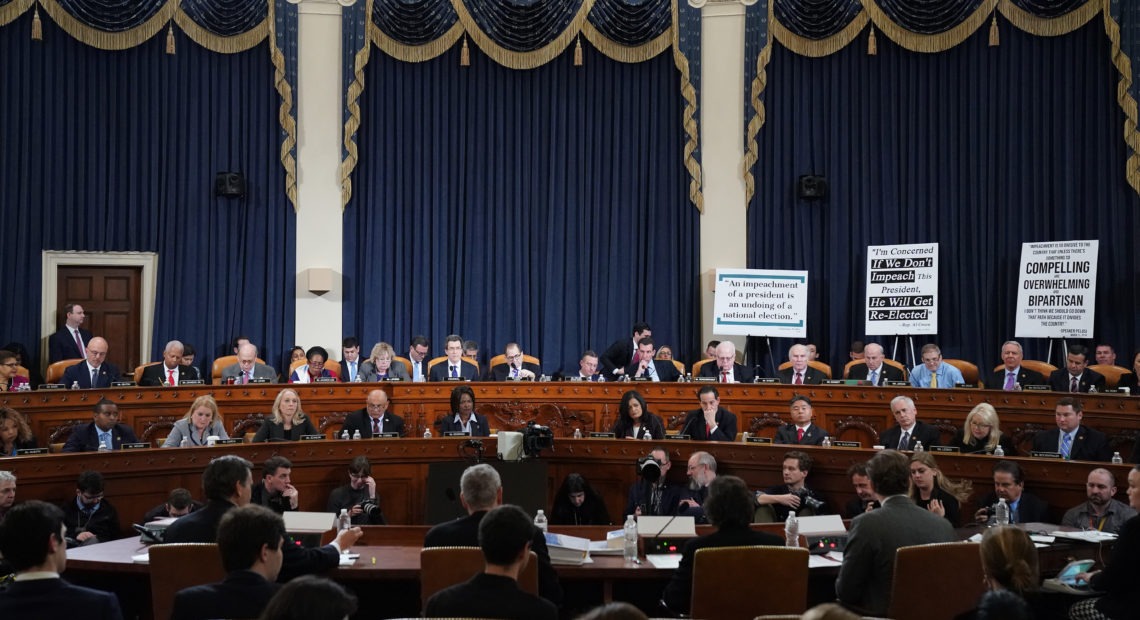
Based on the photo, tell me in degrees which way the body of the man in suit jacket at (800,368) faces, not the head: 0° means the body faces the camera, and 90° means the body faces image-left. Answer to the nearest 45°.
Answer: approximately 0°

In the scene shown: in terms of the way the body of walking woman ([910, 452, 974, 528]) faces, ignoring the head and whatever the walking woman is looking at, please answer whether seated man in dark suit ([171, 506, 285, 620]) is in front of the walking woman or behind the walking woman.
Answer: in front

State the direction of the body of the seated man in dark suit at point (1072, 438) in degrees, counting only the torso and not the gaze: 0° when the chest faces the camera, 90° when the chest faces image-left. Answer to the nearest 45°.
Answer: approximately 45°

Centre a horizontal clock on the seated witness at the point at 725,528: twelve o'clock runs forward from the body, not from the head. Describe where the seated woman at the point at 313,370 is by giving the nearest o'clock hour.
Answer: The seated woman is roughly at 11 o'clock from the seated witness.

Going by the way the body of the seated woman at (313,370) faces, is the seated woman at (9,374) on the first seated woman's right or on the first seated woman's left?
on the first seated woman's right

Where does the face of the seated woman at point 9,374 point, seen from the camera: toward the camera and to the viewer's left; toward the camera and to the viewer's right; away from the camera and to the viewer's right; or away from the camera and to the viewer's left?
toward the camera and to the viewer's right

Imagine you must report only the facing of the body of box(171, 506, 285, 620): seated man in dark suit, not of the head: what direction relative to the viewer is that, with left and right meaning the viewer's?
facing away from the viewer and to the right of the viewer

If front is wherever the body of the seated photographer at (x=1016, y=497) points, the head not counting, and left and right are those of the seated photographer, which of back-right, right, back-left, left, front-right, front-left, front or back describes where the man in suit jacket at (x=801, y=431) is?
right

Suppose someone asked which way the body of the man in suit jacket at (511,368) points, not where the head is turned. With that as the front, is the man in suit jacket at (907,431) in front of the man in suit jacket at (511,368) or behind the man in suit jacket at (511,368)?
in front

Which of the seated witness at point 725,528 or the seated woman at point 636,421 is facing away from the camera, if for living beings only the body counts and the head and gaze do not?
the seated witness

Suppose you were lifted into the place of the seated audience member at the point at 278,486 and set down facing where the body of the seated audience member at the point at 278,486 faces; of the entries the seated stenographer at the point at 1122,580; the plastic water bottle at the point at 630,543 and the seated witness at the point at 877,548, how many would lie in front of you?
3
